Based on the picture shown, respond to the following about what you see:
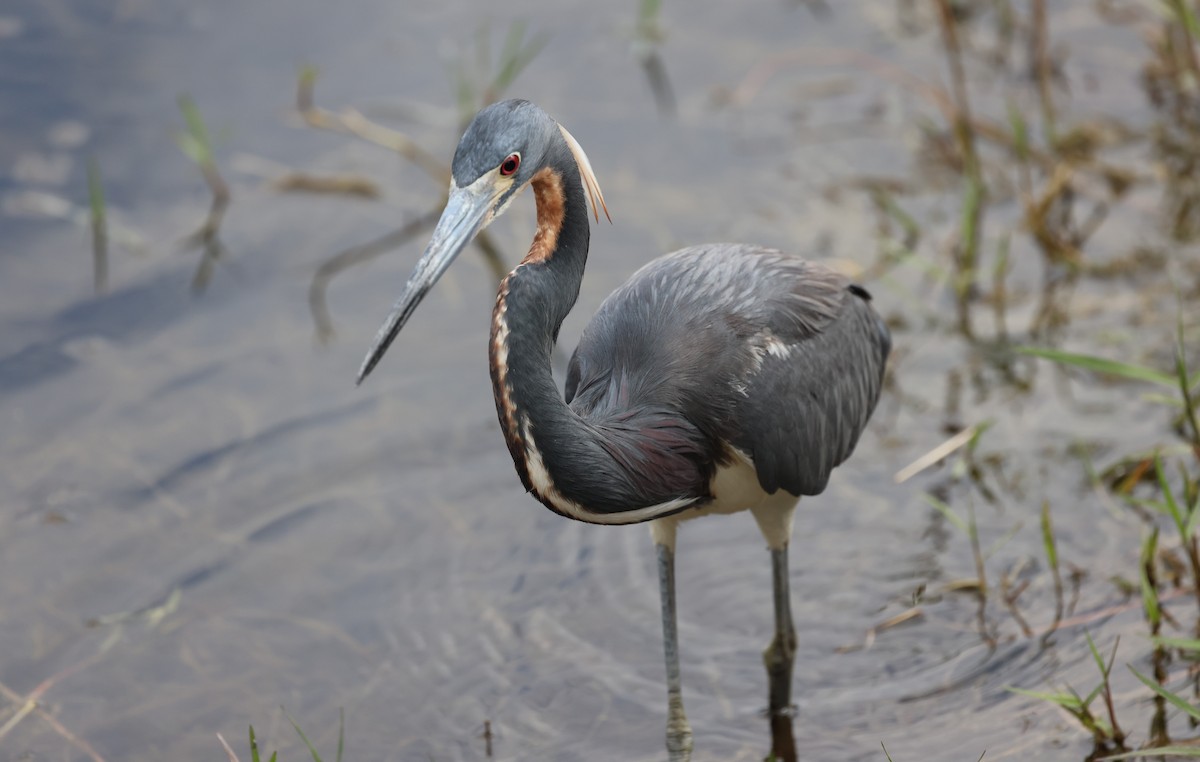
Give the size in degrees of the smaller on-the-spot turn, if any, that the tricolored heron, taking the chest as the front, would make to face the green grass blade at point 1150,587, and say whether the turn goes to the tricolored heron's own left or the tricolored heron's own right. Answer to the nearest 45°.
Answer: approximately 135° to the tricolored heron's own left

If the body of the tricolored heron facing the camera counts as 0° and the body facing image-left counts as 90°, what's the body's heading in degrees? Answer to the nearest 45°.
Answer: approximately 45°
